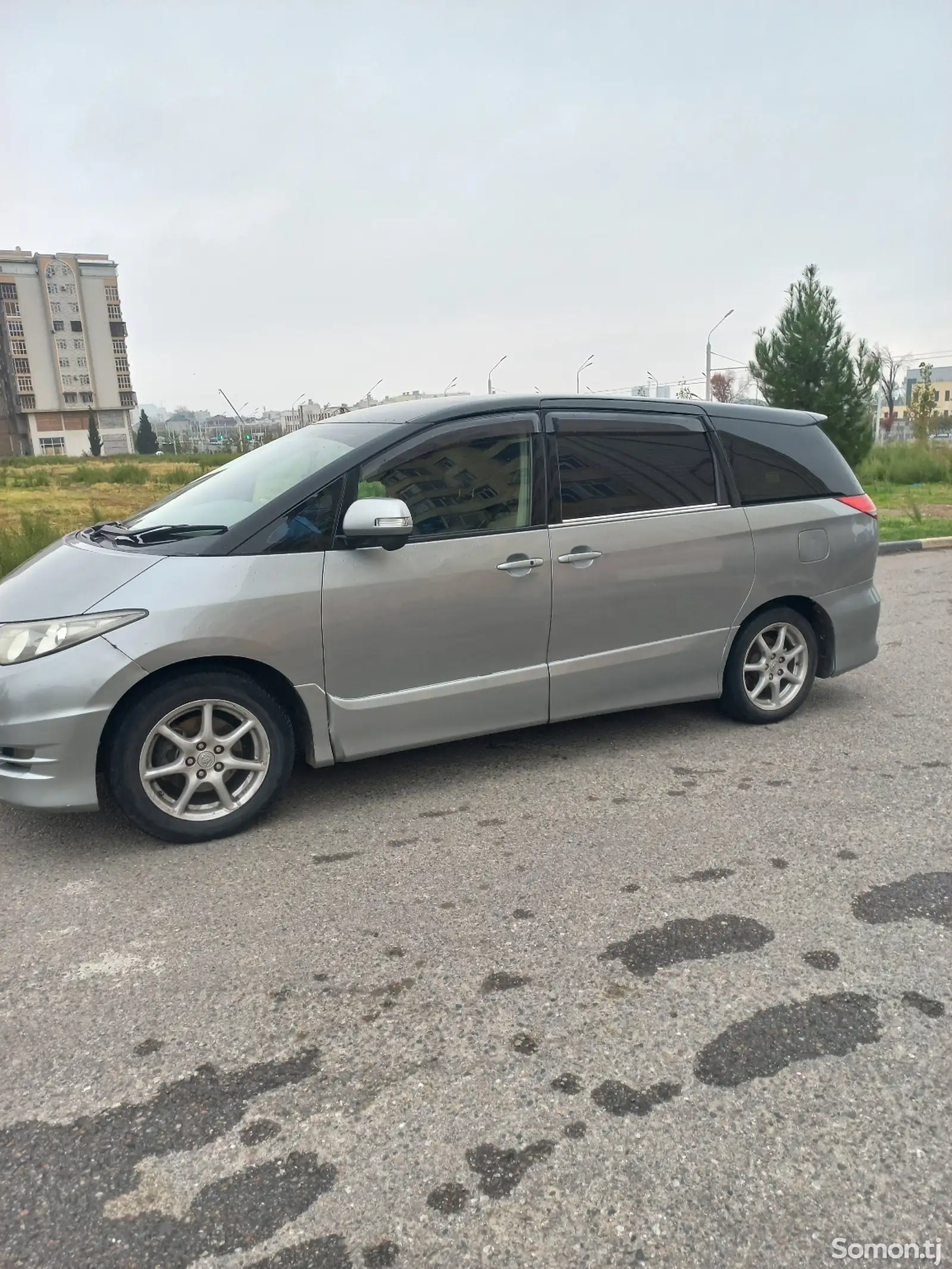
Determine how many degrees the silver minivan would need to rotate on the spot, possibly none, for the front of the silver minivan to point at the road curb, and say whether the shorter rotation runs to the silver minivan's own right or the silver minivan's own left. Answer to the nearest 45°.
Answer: approximately 180°

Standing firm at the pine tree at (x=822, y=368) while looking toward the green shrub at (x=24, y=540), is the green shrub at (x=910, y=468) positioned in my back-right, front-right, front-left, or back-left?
back-left

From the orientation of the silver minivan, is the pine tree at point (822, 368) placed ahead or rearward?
rearward

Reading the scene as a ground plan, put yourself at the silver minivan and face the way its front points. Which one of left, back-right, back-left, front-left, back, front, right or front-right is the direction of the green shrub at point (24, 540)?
right

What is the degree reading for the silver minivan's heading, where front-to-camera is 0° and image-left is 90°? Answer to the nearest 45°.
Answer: approximately 45°

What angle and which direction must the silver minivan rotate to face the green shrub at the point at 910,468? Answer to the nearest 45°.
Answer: approximately 180°
